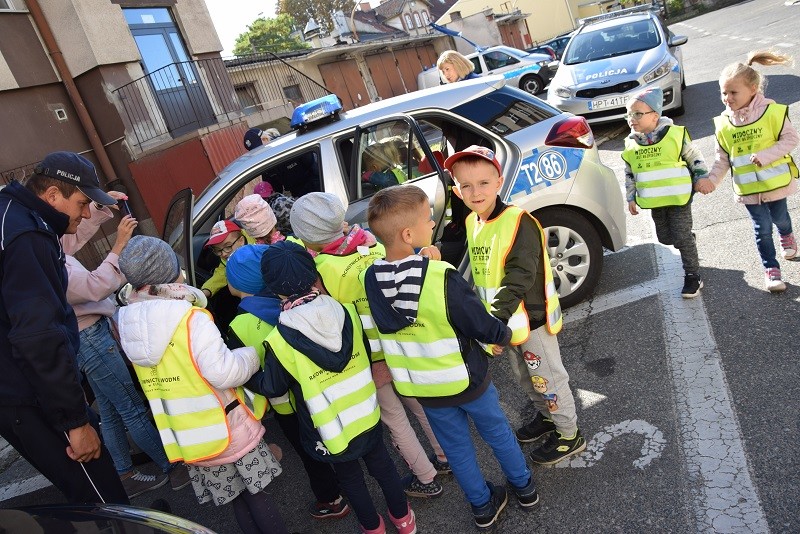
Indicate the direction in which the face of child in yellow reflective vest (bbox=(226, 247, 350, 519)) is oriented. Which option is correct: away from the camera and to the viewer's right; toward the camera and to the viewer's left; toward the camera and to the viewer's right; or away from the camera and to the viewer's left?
away from the camera and to the viewer's left

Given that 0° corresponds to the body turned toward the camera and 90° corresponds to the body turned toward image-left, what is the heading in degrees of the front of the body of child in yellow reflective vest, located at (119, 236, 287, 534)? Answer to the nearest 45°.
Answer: approximately 225°

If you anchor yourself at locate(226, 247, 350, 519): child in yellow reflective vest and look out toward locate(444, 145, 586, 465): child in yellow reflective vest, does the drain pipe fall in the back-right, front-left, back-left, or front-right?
back-left

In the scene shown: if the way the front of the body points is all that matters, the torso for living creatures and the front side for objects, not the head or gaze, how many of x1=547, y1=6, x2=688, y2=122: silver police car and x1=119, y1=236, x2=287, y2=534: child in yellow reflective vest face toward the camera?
1

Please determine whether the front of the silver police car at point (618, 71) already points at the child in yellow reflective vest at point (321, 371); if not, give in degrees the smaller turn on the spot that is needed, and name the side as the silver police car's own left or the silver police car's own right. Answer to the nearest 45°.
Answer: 0° — it already faces them

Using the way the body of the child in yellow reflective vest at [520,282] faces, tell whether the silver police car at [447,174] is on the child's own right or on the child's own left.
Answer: on the child's own right

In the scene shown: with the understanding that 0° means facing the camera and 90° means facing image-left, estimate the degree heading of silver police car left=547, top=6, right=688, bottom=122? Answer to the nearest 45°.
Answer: approximately 0°

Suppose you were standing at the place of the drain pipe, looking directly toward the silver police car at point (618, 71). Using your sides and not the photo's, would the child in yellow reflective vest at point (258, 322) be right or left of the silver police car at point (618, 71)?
right

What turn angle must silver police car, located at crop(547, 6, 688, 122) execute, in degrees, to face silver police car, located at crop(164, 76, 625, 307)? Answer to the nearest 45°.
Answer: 0° — it already faces it
